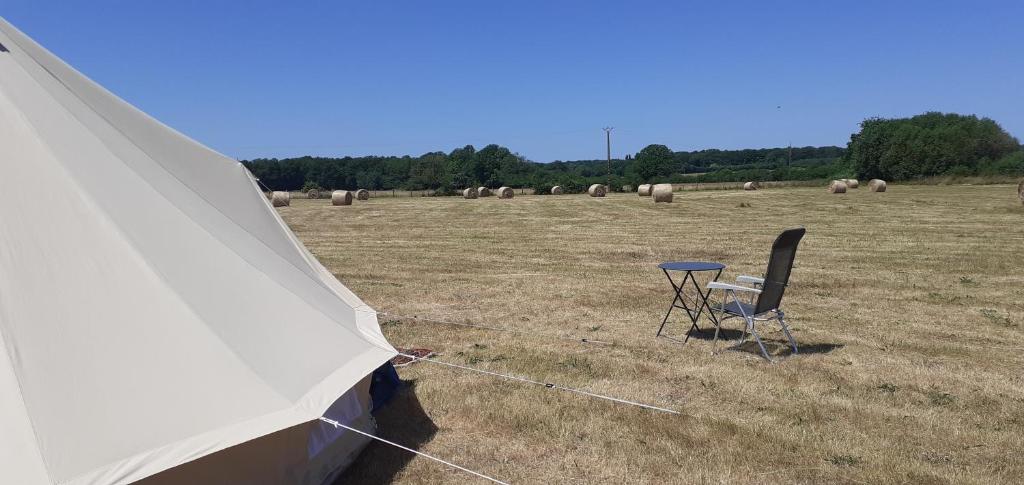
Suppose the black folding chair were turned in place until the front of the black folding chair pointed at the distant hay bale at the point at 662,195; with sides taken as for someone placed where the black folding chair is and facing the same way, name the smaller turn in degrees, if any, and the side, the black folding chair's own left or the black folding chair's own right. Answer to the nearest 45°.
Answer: approximately 45° to the black folding chair's own right

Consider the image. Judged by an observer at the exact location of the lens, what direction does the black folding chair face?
facing away from the viewer and to the left of the viewer

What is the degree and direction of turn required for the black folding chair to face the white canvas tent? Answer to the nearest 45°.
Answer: approximately 90° to its left

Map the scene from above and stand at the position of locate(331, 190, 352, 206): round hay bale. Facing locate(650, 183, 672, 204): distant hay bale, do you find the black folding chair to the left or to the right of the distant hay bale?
right
